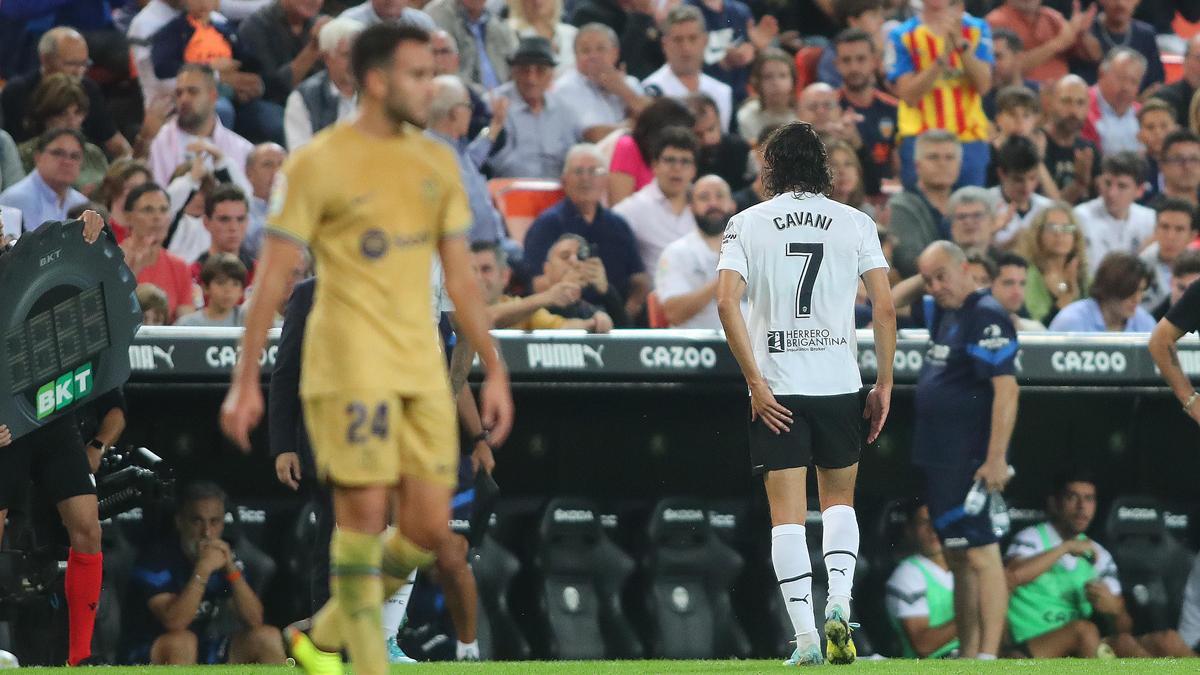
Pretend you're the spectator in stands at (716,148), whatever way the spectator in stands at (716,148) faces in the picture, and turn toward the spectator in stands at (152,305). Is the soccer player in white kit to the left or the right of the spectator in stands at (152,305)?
left

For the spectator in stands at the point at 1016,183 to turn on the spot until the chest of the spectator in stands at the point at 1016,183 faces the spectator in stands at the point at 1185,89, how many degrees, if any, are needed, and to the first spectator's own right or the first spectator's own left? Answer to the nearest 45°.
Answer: approximately 135° to the first spectator's own left

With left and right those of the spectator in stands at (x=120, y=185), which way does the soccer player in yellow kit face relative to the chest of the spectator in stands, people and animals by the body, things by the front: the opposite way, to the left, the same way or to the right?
the same way

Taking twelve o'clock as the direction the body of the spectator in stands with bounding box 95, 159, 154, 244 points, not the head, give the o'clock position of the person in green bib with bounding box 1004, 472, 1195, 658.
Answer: The person in green bib is roughly at 11 o'clock from the spectator in stands.

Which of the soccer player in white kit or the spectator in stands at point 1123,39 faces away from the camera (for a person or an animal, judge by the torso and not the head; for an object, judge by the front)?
the soccer player in white kit

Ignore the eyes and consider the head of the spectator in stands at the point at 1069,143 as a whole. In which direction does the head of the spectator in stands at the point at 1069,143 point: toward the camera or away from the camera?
toward the camera

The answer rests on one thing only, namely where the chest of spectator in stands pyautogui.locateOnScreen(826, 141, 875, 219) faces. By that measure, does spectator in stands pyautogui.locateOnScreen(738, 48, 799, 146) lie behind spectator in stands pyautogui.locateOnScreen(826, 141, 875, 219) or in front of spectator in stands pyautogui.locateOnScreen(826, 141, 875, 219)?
behind

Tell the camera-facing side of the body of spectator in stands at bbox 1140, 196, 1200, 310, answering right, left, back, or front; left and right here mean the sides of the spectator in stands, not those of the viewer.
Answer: front

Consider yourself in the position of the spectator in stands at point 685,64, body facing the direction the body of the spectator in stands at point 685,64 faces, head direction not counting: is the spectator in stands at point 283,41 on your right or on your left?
on your right

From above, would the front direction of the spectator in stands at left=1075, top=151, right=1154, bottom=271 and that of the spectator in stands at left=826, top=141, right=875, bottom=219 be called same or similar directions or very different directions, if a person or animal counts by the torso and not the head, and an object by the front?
same or similar directions

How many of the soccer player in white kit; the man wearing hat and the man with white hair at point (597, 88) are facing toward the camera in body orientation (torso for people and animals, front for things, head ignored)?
2

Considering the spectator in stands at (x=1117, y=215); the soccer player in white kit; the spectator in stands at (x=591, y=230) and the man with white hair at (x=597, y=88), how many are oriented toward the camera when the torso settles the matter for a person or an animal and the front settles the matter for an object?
3

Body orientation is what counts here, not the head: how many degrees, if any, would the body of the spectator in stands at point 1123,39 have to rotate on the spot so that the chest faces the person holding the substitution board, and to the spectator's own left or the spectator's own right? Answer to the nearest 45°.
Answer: approximately 45° to the spectator's own right

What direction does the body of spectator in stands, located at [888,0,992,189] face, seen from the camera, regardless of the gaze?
toward the camera

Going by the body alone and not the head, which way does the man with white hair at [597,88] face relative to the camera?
toward the camera

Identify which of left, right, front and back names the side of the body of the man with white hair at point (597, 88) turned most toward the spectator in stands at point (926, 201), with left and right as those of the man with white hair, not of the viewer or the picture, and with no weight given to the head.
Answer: left

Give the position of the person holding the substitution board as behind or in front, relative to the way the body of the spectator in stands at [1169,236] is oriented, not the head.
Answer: in front

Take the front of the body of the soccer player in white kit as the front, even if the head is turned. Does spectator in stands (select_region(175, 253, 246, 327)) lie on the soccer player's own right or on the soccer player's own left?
on the soccer player's own left

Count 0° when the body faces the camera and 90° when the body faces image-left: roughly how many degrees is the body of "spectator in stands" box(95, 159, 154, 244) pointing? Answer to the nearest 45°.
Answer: approximately 315°

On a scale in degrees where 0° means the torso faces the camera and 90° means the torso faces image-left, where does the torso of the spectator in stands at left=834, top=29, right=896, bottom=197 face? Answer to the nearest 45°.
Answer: approximately 0°

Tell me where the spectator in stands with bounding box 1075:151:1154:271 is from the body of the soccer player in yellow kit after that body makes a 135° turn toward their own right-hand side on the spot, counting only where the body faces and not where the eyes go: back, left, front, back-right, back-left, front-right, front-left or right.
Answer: back-right

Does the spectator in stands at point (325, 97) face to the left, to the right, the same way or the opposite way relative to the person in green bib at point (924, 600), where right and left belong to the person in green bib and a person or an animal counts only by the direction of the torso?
the same way

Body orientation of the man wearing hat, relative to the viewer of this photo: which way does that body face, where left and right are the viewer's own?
facing the viewer
